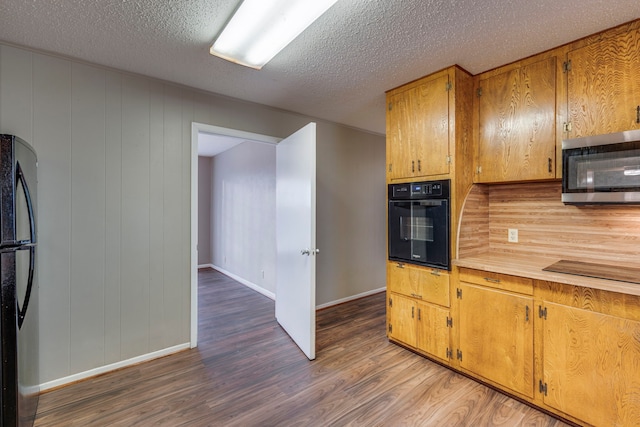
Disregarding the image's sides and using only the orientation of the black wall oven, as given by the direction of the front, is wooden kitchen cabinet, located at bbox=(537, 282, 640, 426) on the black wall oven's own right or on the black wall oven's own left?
on the black wall oven's own left

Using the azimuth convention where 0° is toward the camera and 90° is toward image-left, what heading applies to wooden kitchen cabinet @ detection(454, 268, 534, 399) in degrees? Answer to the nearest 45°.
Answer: approximately 45°

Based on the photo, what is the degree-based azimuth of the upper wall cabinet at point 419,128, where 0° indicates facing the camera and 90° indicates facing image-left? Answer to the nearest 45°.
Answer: approximately 45°

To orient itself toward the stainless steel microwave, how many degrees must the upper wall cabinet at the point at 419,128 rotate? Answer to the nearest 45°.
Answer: approximately 135° to its left

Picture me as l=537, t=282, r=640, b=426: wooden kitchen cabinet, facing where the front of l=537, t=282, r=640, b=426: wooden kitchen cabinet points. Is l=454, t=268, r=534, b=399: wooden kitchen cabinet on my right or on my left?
on my right

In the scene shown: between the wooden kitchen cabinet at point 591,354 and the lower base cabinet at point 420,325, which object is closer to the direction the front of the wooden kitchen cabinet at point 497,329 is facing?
the lower base cabinet
